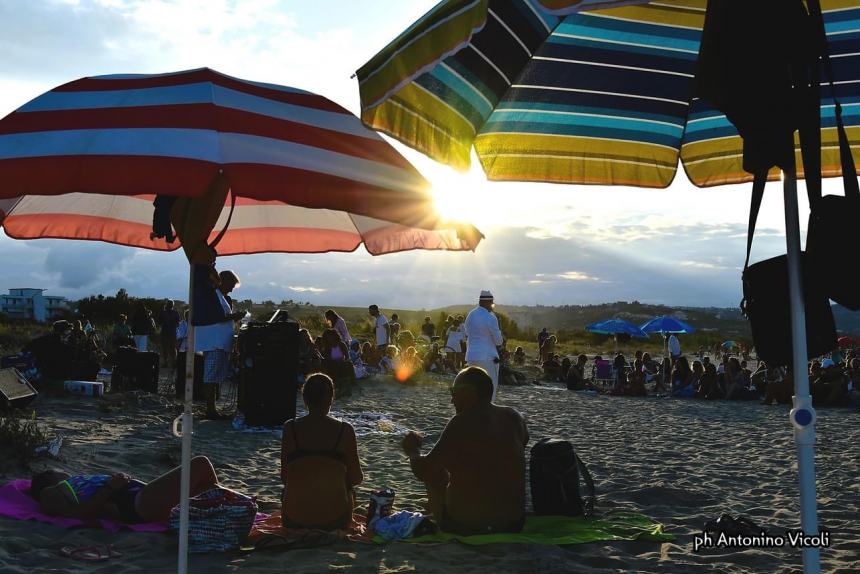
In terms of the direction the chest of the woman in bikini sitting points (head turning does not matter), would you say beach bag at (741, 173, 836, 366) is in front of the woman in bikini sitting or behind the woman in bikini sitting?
behind

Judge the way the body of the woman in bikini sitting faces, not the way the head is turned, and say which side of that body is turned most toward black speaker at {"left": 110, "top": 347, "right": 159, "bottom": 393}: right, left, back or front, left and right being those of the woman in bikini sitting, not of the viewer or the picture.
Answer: front

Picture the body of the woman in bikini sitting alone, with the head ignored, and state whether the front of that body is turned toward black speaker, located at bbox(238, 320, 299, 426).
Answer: yes

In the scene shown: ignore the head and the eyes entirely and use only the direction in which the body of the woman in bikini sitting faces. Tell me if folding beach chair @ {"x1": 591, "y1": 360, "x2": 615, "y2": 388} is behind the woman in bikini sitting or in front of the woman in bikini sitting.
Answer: in front

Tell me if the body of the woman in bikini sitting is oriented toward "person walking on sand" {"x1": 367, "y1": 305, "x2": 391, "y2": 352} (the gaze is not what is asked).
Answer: yes

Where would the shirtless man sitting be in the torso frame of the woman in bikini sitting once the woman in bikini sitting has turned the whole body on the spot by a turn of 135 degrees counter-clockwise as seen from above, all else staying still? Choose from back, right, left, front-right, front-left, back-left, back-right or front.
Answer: back-left

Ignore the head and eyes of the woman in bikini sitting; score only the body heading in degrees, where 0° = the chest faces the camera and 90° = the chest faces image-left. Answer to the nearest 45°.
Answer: approximately 180°

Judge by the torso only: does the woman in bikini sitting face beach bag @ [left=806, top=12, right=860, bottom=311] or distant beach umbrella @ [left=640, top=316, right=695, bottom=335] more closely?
the distant beach umbrella

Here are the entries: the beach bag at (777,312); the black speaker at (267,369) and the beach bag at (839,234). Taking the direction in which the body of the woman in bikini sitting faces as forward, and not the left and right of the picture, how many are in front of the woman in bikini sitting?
1

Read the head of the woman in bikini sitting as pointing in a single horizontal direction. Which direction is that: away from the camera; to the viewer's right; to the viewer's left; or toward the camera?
away from the camera
